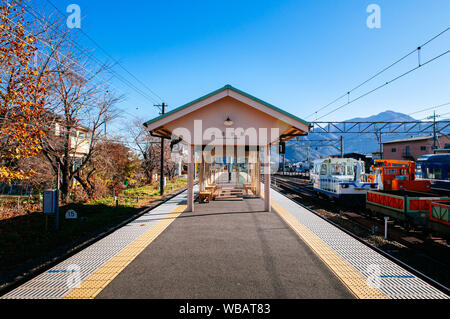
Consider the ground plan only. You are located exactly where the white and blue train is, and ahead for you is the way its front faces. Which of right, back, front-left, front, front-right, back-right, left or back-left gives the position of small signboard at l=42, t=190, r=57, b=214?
right

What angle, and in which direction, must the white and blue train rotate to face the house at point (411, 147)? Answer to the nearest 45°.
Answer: approximately 135° to its left

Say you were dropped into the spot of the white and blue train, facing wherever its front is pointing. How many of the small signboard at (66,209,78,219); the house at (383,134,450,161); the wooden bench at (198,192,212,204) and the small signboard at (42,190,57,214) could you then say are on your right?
3

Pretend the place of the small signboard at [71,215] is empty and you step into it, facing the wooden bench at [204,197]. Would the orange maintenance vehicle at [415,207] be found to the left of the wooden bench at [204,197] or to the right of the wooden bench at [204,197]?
right

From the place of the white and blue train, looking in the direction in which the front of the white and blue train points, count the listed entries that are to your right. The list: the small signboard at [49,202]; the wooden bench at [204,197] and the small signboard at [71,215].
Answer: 3

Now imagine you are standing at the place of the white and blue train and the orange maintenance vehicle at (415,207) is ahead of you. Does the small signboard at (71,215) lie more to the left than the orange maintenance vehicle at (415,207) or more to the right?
right

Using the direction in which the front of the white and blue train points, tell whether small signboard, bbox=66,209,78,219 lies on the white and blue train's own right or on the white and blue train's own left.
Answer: on the white and blue train's own right

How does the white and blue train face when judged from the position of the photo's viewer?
facing the viewer and to the right of the viewer

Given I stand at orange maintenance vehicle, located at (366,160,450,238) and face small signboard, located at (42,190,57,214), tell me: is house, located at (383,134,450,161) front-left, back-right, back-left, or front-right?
back-right

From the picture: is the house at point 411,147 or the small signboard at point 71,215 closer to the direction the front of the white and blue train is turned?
the small signboard

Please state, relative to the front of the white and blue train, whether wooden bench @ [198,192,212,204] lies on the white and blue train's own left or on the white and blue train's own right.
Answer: on the white and blue train's own right
